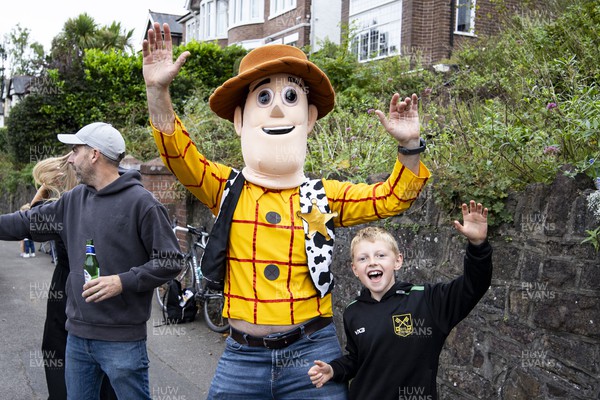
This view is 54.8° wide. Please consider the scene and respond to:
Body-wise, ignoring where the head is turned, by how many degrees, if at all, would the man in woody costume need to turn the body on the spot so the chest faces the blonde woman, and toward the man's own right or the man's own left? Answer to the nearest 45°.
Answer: approximately 135° to the man's own right

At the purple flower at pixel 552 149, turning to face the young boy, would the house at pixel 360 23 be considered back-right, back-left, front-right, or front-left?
back-right

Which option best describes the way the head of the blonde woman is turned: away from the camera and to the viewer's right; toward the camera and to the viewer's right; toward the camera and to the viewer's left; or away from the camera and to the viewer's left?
away from the camera and to the viewer's left

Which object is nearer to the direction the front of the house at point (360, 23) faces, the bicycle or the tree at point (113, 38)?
the bicycle

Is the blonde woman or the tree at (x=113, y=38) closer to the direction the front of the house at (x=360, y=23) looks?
the blonde woman

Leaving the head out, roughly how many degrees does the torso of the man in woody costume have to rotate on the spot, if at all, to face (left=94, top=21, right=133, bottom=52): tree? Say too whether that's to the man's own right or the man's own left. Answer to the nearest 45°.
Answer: approximately 180°

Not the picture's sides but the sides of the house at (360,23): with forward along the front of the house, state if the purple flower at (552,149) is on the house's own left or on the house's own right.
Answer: on the house's own left

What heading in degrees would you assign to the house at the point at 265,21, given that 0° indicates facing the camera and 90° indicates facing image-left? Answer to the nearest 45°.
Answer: approximately 45°
